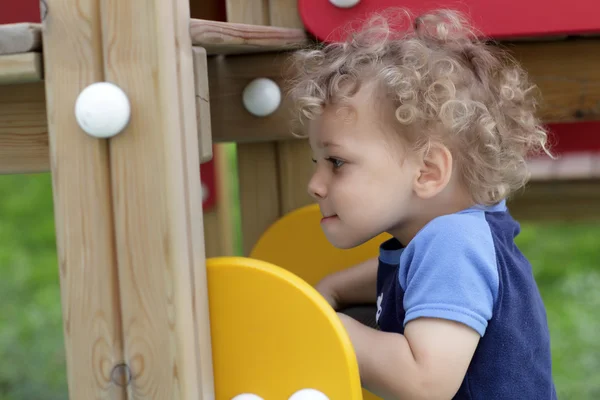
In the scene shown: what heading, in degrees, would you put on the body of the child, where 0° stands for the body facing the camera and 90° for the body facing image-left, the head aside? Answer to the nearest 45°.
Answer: approximately 90°

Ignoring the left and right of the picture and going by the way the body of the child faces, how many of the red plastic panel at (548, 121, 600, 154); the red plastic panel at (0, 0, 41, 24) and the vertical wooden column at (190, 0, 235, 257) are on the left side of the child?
0

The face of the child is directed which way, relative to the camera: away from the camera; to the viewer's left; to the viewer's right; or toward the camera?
to the viewer's left

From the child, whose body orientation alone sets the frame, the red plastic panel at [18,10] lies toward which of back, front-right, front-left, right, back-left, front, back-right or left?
front-right

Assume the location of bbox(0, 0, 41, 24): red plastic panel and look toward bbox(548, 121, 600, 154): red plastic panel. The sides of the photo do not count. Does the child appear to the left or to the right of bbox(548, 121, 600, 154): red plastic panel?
right

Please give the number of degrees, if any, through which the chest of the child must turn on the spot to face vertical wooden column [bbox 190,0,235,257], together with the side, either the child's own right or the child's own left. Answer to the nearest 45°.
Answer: approximately 45° to the child's own right

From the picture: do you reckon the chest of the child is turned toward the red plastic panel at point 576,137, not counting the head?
no
